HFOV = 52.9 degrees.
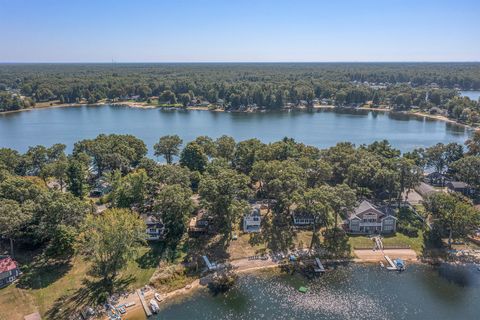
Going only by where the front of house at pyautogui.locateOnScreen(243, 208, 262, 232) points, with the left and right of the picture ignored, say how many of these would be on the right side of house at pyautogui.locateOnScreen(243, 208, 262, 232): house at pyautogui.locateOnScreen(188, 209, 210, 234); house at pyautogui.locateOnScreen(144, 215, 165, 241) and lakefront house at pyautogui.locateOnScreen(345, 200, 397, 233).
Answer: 2

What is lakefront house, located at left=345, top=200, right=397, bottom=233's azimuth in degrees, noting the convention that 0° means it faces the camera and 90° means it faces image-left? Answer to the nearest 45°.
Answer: approximately 0°

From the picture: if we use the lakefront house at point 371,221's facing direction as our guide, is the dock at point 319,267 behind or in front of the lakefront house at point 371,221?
in front

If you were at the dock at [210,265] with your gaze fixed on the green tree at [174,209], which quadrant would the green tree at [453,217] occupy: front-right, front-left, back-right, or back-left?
back-right

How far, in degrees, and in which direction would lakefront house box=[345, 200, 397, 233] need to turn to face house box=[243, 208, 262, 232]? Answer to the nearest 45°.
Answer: approximately 90° to its right

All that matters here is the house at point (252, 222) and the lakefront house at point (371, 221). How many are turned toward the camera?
2

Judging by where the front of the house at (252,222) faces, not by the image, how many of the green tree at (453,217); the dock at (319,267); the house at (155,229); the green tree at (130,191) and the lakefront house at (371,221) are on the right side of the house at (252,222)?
2

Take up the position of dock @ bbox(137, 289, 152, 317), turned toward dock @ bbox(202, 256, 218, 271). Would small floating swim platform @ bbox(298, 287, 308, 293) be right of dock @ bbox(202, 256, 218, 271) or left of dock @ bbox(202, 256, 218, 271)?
right

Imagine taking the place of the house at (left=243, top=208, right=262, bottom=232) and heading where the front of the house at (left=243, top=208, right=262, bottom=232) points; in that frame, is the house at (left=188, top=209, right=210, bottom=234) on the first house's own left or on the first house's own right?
on the first house's own right

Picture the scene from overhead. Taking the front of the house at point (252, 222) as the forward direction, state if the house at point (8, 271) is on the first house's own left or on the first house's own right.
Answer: on the first house's own right

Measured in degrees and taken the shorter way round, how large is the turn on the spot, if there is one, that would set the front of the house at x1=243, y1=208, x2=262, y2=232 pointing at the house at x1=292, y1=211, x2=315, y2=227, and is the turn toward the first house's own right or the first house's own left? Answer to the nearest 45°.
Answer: approximately 90° to the first house's own left

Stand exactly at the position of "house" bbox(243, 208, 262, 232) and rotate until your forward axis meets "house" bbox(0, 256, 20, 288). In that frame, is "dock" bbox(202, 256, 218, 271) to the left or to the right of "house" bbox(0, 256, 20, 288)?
left

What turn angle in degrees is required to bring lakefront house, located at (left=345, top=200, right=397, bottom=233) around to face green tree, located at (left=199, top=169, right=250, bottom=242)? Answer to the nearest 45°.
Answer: approximately 45° to its right

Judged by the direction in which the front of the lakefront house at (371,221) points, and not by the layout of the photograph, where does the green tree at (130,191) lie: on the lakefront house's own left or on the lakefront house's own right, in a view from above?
on the lakefront house's own right

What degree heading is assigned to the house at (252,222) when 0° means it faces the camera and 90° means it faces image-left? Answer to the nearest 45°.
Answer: approximately 0°
